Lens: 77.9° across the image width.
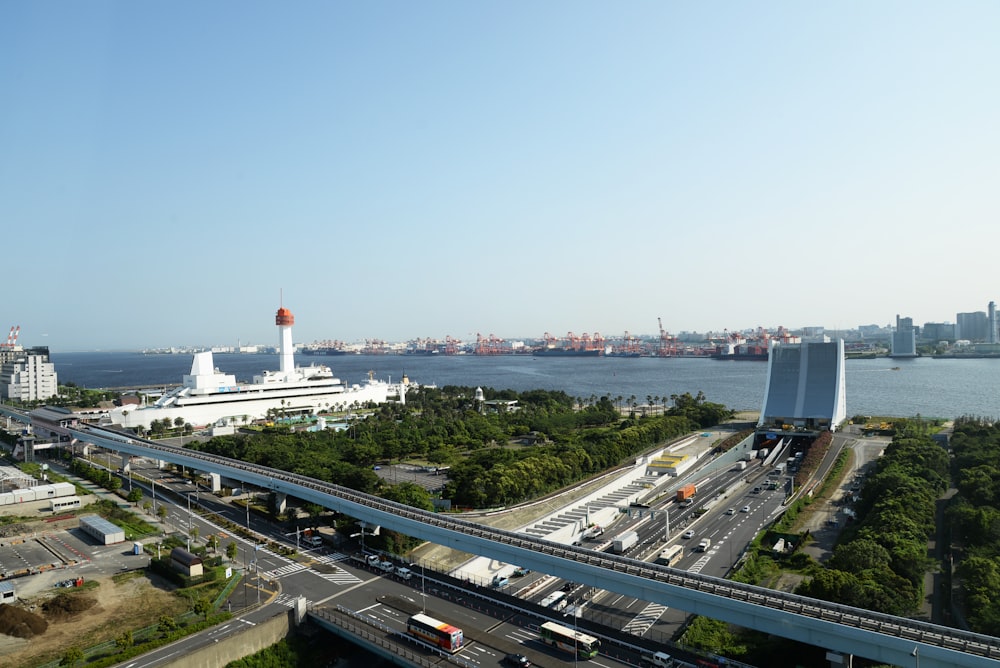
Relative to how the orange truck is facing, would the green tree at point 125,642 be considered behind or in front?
behind

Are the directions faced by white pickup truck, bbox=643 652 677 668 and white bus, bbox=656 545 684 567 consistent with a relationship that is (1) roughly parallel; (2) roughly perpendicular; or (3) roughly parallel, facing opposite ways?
roughly perpendicular

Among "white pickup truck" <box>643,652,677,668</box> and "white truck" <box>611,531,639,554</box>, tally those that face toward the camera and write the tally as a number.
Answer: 0

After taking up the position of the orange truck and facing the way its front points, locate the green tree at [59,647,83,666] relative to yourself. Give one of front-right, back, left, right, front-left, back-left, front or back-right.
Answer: back

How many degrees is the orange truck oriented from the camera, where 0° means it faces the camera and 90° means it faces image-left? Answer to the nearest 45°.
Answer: approximately 225°

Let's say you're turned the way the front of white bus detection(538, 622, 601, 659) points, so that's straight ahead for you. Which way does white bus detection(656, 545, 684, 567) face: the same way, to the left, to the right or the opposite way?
to the right

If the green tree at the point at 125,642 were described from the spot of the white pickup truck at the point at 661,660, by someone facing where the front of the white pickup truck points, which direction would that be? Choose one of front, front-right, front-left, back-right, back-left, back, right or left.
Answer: front-left

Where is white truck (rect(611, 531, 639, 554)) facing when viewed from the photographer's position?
facing away from the viewer and to the right of the viewer

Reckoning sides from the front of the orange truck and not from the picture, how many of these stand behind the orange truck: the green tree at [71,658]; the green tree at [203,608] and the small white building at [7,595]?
3

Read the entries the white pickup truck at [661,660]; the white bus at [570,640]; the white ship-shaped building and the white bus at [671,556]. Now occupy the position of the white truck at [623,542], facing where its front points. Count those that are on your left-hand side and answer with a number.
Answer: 1

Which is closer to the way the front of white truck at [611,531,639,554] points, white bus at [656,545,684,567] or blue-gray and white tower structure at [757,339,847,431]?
the blue-gray and white tower structure
